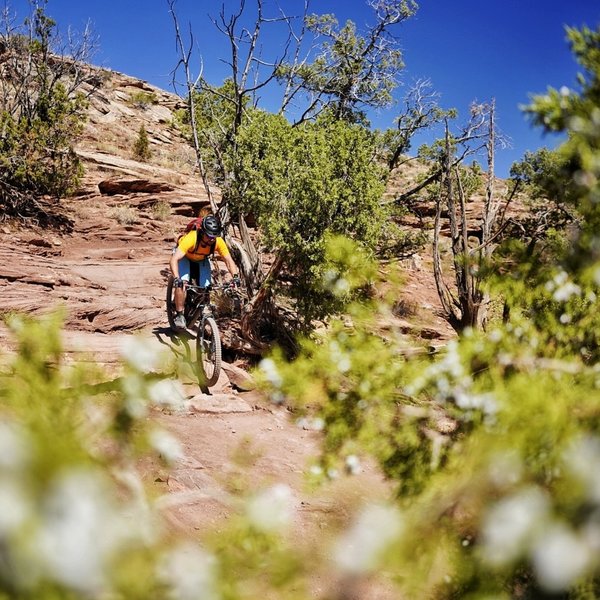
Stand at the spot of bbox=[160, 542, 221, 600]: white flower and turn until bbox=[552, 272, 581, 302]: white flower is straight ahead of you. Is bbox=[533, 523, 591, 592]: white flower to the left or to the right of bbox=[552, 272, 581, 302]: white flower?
right

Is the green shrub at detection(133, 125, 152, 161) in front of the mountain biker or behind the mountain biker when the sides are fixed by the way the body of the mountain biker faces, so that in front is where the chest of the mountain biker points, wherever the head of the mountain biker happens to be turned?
behind

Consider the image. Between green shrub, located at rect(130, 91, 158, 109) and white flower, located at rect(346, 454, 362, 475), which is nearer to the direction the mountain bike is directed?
the white flower

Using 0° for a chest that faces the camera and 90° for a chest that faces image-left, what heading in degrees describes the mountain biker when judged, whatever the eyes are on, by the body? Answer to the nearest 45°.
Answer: approximately 315°

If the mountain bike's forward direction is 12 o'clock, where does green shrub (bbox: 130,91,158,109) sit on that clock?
The green shrub is roughly at 7 o'clock from the mountain bike.
